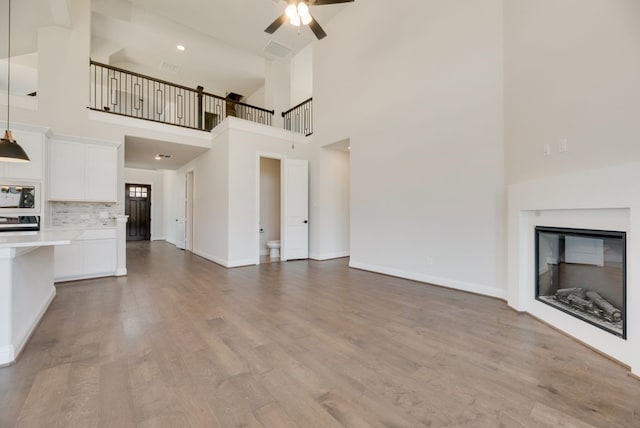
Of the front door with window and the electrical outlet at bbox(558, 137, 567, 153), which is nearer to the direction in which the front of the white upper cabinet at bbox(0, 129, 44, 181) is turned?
the electrical outlet

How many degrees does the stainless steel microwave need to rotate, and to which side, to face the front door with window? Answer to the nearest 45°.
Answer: approximately 135° to its left

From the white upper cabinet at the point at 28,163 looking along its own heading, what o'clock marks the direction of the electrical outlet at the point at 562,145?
The electrical outlet is roughly at 11 o'clock from the white upper cabinet.

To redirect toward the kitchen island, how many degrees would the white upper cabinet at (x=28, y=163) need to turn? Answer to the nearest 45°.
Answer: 0° — it already faces it

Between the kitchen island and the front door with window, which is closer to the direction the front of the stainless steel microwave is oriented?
the kitchen island

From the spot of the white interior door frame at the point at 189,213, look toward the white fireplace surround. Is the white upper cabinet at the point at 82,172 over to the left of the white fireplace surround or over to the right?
right

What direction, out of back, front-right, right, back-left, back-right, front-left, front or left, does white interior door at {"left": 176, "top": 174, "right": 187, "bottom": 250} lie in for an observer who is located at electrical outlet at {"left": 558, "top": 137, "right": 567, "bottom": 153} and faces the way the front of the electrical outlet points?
front-right

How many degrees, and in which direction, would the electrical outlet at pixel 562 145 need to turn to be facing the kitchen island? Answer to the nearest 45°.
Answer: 0° — it already faces it

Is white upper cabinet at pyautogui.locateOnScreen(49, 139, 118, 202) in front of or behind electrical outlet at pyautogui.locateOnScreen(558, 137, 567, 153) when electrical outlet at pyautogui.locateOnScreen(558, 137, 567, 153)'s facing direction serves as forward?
in front
